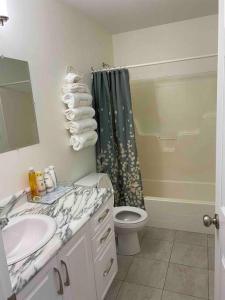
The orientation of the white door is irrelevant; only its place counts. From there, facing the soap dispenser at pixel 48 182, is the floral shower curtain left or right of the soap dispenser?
right

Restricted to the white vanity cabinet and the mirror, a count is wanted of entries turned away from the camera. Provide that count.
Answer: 0

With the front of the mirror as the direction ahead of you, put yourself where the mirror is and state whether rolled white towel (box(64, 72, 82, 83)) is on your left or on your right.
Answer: on your left

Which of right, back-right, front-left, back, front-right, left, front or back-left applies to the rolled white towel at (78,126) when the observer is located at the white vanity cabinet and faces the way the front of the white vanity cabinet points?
back-left

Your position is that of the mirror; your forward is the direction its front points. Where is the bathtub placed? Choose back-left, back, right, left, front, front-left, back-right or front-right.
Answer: front-left

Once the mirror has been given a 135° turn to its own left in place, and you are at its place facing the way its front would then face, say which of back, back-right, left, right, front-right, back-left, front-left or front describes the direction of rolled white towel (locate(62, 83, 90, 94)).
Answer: front-right

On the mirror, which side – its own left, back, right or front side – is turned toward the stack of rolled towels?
left

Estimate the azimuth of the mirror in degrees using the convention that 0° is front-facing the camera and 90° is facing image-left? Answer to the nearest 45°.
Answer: approximately 315°

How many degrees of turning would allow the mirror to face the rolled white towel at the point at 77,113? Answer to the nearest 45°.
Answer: approximately 90° to its left

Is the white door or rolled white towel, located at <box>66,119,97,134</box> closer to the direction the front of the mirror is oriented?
the white door

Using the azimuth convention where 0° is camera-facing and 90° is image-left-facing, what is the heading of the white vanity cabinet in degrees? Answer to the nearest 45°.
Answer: approximately 315°

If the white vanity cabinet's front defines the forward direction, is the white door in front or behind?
in front
